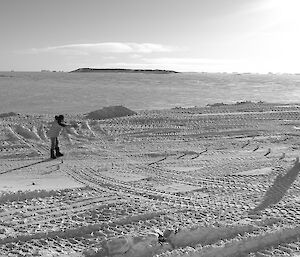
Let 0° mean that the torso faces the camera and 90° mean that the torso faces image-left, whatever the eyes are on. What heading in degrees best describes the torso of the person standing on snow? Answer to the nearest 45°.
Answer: approximately 270°

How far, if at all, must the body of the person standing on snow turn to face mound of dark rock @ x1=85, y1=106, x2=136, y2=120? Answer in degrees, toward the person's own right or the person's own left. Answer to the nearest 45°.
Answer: approximately 90° to the person's own left
